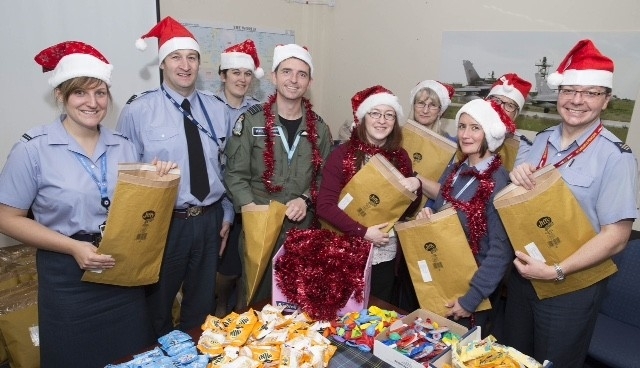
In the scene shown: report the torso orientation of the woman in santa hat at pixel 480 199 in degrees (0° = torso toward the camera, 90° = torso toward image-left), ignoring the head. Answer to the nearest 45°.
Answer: approximately 45°

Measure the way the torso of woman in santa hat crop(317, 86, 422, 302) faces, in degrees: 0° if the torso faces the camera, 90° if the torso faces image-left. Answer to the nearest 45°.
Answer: approximately 315°

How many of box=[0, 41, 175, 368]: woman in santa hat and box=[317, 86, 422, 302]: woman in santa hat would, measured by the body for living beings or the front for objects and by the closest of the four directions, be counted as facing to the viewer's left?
0

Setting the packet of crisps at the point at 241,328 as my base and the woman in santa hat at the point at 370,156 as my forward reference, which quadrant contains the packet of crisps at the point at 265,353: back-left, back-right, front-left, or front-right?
back-right

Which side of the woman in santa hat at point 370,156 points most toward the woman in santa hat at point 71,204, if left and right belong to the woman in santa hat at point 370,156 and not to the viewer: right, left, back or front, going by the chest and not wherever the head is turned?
right

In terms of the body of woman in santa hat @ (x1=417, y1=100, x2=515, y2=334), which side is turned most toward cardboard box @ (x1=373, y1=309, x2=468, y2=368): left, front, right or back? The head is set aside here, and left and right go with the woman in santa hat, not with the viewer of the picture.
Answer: front

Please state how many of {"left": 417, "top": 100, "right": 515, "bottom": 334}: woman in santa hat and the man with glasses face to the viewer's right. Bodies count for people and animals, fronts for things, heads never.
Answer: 0

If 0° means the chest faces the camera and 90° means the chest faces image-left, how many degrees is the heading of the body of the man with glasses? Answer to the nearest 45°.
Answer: approximately 45°
